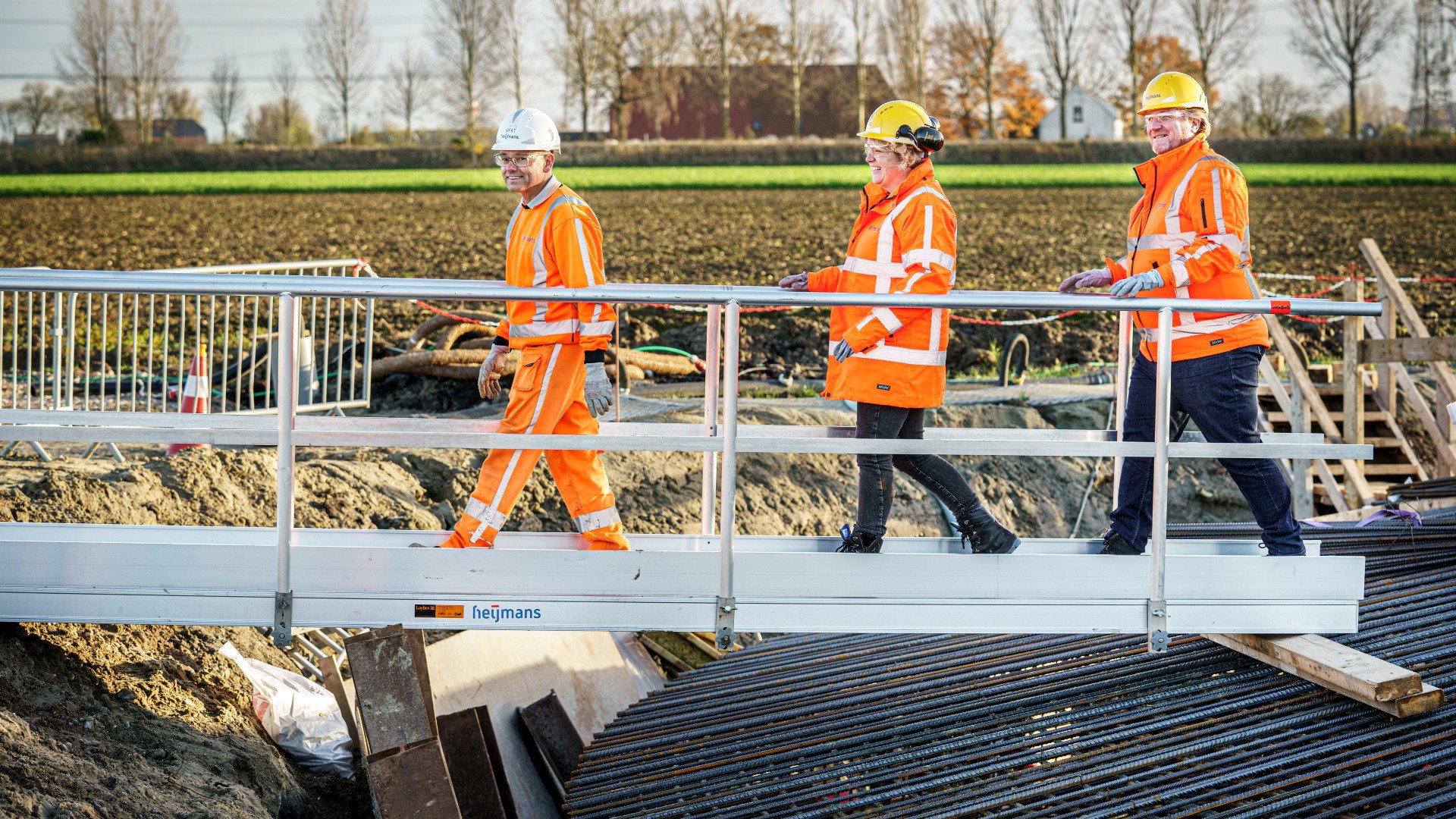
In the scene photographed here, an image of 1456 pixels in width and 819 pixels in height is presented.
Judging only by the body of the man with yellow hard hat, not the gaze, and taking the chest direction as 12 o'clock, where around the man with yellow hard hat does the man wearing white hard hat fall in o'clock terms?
The man wearing white hard hat is roughly at 1 o'clock from the man with yellow hard hat.

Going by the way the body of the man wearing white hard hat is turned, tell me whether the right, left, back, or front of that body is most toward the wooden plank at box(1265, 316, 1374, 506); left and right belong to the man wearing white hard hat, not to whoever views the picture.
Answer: back

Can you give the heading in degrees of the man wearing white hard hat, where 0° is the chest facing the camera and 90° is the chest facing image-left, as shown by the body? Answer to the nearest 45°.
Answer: approximately 45°

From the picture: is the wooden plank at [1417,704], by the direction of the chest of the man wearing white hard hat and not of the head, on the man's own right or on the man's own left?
on the man's own left

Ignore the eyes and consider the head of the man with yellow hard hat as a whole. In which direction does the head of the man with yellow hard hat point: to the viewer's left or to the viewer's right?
to the viewer's left

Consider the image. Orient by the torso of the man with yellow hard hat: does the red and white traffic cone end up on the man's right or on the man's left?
on the man's right

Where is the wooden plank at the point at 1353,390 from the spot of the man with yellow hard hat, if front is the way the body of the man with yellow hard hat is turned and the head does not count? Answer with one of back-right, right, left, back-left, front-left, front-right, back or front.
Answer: back-right

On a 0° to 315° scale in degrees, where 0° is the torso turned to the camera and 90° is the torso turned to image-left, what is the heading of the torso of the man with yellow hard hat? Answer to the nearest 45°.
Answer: approximately 45°

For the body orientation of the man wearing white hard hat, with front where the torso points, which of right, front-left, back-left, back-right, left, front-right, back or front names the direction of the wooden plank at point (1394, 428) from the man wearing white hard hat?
back
